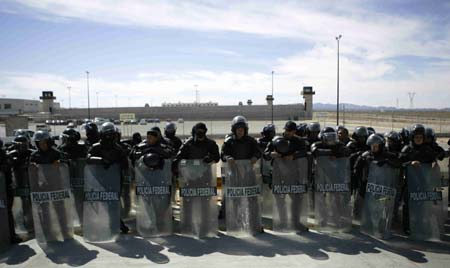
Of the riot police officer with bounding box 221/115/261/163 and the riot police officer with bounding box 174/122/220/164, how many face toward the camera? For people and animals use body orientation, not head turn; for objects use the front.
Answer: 2

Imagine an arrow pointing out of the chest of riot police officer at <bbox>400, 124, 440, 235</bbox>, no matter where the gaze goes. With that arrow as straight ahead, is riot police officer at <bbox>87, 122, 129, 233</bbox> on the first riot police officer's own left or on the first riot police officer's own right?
on the first riot police officer's own right

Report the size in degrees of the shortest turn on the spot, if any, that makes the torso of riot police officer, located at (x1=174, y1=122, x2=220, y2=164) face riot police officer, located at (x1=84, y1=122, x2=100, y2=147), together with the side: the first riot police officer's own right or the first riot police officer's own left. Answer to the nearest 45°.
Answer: approximately 135° to the first riot police officer's own right

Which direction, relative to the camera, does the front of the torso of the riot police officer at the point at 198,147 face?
toward the camera

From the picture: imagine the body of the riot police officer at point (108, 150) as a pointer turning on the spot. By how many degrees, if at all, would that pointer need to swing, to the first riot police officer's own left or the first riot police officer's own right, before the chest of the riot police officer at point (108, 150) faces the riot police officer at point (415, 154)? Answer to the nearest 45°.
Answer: approximately 90° to the first riot police officer's own left

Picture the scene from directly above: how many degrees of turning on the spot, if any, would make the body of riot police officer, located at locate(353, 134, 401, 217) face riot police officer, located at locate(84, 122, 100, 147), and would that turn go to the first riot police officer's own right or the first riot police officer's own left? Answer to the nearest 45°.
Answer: approximately 90° to the first riot police officer's own right

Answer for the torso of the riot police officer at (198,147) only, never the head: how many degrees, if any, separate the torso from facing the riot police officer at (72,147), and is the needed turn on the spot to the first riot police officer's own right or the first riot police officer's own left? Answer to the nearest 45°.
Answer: approximately 90° to the first riot police officer's own right

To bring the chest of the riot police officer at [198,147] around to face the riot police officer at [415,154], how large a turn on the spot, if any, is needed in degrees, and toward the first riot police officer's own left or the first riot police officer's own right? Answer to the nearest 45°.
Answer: approximately 90° to the first riot police officer's own left

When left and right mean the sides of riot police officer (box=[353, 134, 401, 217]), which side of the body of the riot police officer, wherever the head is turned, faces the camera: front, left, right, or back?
front

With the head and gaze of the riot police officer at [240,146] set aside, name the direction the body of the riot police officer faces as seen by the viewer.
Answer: toward the camera

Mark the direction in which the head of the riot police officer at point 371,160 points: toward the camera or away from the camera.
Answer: toward the camera

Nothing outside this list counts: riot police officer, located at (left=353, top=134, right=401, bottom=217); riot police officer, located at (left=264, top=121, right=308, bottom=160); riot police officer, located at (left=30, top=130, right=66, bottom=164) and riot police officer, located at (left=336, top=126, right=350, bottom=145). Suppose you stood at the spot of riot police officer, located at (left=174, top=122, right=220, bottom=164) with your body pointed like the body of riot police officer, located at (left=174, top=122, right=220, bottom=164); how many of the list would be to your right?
1

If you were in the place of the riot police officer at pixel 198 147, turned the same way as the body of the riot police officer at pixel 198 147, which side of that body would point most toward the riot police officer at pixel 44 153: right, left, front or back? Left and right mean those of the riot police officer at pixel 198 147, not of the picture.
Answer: right

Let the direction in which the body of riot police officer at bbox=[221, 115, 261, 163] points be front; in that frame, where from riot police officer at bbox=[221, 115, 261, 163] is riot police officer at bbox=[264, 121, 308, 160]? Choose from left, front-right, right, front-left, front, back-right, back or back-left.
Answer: left

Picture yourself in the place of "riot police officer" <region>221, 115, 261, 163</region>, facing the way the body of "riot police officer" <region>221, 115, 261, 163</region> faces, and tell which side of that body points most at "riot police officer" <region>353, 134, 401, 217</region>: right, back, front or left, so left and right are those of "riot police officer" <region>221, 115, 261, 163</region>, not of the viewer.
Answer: left
